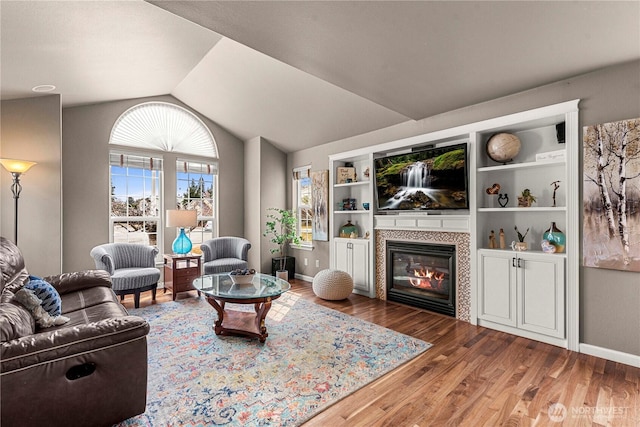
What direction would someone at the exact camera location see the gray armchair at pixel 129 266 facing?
facing the viewer and to the right of the viewer

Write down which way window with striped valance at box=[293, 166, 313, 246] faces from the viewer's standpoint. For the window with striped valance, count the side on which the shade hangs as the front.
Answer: facing the viewer and to the left of the viewer

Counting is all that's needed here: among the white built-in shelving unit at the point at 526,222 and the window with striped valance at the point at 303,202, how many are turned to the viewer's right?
0

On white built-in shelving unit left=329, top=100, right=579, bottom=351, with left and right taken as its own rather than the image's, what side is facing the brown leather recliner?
front

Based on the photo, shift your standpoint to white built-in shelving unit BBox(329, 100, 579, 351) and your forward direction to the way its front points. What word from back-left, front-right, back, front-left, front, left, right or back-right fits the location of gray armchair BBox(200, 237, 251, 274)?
front-right

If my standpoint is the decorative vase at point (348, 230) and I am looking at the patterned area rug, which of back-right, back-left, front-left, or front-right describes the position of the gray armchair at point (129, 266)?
front-right

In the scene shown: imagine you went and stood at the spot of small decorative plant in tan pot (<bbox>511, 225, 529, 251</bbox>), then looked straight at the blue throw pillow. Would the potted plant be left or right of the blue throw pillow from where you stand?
right

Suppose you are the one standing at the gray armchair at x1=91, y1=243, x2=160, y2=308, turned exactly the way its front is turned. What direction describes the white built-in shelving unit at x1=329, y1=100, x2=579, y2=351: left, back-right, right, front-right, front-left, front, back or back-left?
front

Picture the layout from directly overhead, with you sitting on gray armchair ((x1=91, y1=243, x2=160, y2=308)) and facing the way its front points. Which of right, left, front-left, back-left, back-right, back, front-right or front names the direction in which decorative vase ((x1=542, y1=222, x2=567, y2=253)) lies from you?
front

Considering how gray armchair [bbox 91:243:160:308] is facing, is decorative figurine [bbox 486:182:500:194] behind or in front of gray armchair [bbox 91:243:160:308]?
in front

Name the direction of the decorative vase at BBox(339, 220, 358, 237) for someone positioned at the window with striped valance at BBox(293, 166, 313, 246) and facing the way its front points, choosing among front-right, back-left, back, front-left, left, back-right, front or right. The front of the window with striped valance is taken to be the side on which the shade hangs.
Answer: left

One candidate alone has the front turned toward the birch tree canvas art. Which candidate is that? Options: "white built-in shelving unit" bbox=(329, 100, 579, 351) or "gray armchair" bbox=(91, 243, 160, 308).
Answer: the gray armchair

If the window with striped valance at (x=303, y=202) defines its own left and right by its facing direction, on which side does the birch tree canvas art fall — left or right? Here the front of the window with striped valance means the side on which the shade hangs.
on its left

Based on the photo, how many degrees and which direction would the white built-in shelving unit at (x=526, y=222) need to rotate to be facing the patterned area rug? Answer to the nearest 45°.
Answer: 0° — it already faces it

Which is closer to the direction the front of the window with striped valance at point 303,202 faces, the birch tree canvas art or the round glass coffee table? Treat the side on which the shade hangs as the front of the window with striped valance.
the round glass coffee table

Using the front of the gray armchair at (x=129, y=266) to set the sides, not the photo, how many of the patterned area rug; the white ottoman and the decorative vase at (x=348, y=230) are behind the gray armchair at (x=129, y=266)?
0

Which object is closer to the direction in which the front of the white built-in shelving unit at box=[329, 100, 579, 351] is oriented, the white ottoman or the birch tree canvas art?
the white ottoman
